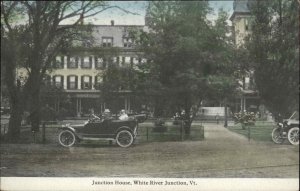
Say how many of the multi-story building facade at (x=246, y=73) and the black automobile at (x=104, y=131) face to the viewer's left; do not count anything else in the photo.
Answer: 1

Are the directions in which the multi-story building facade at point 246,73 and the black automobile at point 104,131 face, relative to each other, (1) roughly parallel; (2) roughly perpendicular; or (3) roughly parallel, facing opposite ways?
roughly perpendicular

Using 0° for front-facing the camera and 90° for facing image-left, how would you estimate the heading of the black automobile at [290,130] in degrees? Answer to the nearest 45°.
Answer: approximately 45°

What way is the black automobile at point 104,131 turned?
to the viewer's left

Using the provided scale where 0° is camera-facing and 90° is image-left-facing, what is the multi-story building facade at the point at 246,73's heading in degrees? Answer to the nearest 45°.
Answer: approximately 0°

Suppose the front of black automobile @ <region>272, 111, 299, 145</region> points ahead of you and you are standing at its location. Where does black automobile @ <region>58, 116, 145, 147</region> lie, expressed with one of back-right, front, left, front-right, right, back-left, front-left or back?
front-right

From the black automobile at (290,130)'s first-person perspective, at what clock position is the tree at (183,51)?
The tree is roughly at 1 o'clock from the black automobile.
